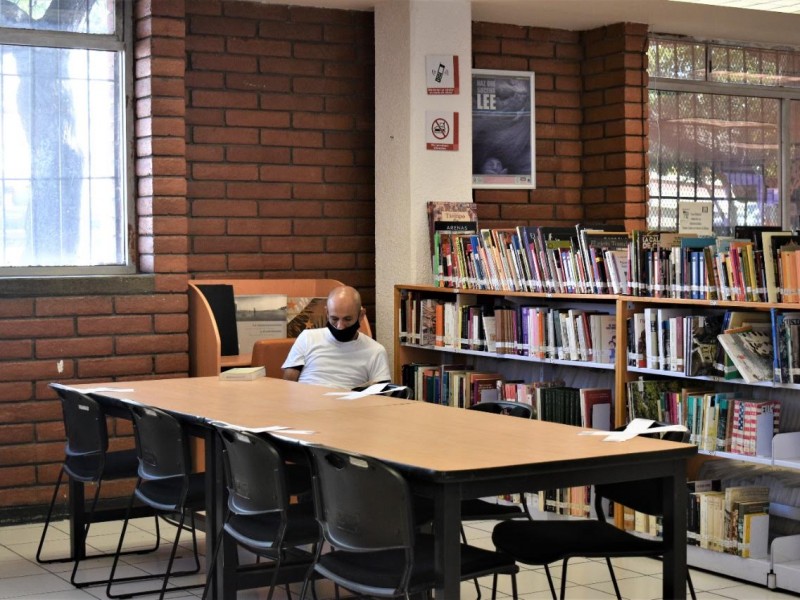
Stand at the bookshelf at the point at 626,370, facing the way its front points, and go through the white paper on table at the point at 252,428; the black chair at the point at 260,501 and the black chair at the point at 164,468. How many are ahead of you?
3

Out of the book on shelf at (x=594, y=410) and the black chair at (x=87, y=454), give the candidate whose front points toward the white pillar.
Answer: the black chair

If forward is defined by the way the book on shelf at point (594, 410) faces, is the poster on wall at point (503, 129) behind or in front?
behind

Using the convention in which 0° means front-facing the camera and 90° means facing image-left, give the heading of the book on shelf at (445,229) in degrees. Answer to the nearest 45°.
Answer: approximately 0°

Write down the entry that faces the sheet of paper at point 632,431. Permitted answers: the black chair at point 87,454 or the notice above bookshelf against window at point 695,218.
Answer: the notice above bookshelf against window

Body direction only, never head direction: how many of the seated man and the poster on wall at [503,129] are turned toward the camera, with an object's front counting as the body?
2

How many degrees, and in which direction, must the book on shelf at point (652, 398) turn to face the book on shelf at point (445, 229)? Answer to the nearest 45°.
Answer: approximately 135° to its right

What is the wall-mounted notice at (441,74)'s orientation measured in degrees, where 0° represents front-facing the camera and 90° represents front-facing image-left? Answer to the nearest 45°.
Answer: approximately 0°
